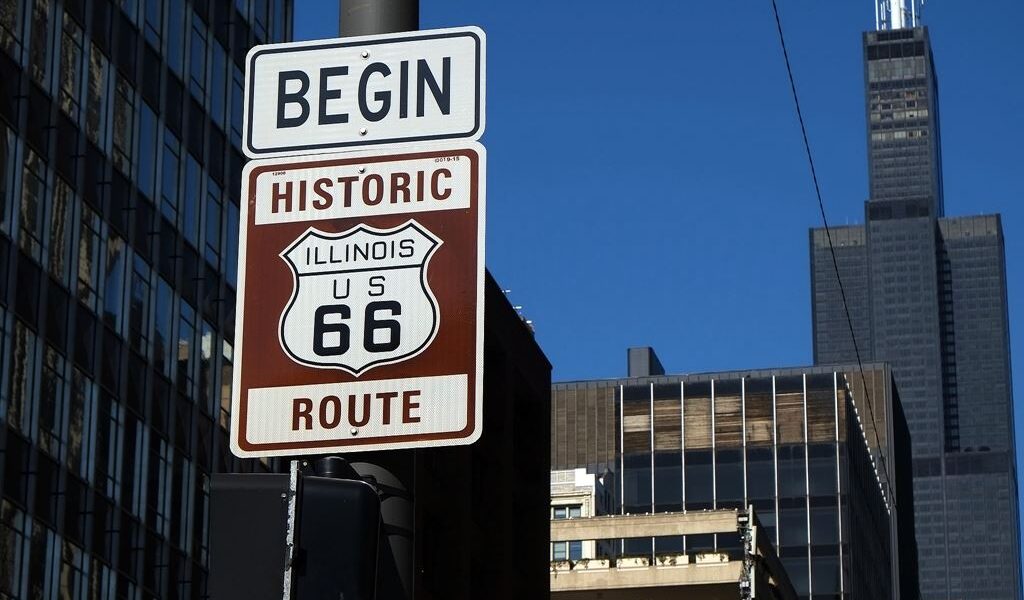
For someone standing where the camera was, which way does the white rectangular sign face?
facing the viewer

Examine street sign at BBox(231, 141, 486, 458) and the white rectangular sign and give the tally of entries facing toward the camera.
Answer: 2

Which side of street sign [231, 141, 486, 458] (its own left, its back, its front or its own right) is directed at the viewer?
front
